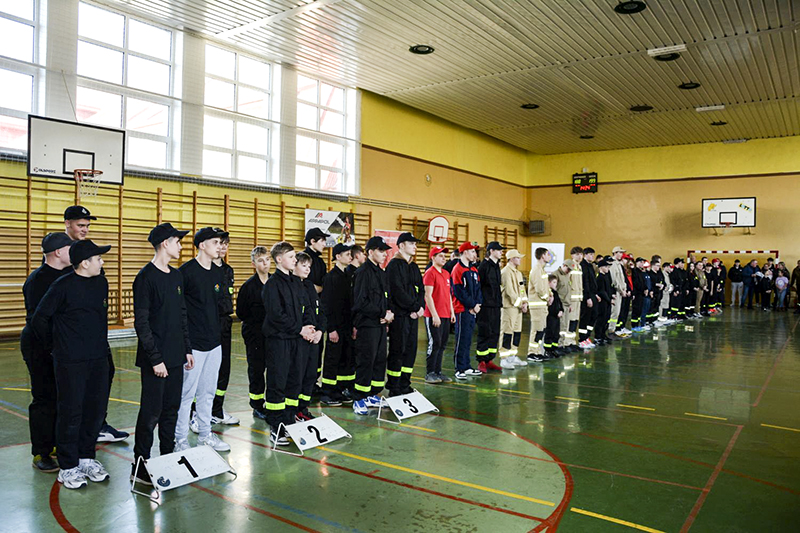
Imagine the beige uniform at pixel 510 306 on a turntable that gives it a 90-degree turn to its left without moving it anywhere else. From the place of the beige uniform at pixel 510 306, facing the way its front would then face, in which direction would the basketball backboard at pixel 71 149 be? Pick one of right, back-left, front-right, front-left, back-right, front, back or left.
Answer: back-left

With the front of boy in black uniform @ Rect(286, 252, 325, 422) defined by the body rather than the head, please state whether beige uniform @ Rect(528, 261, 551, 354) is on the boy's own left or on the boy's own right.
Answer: on the boy's own left

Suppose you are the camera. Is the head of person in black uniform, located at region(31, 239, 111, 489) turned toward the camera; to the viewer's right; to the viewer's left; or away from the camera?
to the viewer's right

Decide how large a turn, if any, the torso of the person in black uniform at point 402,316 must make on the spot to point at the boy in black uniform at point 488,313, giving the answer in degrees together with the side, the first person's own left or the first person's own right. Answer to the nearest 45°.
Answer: approximately 90° to the first person's own left

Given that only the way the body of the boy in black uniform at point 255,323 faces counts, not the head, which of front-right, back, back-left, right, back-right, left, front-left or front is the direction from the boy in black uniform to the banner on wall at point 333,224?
back-left

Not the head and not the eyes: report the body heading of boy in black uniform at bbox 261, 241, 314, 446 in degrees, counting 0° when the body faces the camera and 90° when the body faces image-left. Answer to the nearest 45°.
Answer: approximately 315°

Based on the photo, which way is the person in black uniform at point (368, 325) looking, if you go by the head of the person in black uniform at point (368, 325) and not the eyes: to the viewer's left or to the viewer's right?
to the viewer's right

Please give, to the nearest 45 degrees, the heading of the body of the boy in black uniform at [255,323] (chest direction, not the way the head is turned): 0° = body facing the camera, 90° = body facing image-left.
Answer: approximately 315°

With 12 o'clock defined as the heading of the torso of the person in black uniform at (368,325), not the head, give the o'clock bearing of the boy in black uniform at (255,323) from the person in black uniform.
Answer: The boy in black uniform is roughly at 4 o'clock from the person in black uniform.
